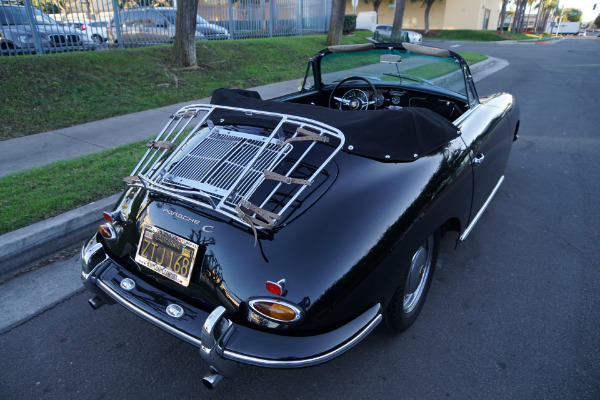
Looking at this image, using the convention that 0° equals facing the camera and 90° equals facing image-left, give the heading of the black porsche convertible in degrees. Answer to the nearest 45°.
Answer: approximately 225°

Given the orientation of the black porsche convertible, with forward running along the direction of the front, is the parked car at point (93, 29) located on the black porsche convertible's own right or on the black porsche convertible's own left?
on the black porsche convertible's own left

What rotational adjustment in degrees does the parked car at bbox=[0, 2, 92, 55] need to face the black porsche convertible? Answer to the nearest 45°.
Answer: approximately 45° to its right

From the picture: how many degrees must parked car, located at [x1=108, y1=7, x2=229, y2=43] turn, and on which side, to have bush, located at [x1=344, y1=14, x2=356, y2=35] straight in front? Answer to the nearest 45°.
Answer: approximately 45° to its left

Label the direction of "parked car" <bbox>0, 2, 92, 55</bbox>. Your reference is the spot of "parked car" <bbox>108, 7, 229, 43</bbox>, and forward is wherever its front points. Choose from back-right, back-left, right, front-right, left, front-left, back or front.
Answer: back-right

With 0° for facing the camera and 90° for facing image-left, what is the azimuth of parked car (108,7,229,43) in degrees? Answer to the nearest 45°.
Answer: approximately 270°

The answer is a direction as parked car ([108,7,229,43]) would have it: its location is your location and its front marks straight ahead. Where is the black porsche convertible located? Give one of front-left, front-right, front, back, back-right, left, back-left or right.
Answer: right

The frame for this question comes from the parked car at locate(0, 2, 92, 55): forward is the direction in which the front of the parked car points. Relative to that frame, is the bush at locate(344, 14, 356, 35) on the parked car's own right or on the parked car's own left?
on the parked car's own left

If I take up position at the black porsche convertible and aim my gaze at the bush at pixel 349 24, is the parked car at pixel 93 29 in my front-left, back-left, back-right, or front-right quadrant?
front-left

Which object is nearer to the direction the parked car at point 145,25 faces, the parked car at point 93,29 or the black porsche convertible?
the black porsche convertible

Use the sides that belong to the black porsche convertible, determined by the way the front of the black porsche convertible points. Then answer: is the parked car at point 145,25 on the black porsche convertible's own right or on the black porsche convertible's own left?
on the black porsche convertible's own left

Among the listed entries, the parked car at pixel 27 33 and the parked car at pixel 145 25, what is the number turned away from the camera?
0
